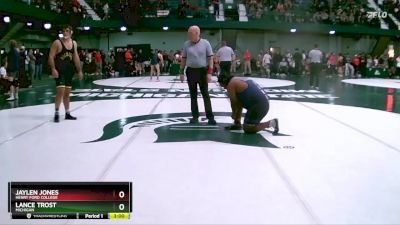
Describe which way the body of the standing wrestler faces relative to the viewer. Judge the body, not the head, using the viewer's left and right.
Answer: facing the viewer and to the right of the viewer

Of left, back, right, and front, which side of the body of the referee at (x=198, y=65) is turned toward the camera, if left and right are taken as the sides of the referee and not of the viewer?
front

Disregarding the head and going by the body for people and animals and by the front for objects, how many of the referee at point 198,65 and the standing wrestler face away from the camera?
0

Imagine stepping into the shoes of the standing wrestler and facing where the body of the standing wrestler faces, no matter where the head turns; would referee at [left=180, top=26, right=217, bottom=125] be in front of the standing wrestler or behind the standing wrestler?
in front

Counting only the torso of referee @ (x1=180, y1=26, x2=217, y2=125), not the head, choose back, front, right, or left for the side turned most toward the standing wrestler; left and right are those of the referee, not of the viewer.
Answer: right
